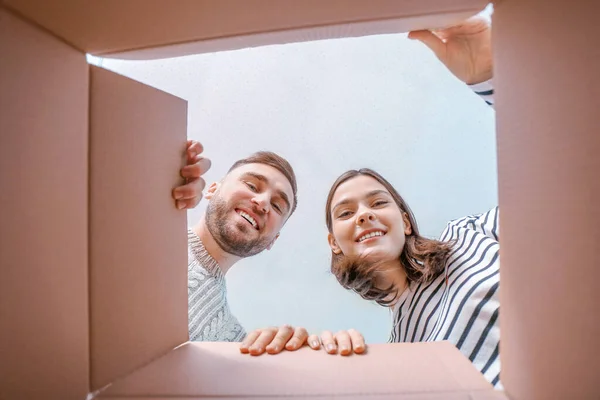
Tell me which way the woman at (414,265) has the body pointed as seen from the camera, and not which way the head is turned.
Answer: toward the camera

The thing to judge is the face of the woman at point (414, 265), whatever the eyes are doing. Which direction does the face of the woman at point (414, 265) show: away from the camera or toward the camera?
toward the camera

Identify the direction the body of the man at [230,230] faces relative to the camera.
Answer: toward the camera

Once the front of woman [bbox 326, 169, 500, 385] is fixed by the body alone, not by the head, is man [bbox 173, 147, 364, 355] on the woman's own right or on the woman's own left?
on the woman's own right

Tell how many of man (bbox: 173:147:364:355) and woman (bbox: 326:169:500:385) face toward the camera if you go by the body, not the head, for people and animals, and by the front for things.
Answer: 2

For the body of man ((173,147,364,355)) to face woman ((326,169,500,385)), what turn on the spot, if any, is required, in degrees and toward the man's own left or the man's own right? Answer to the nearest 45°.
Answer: approximately 90° to the man's own left
